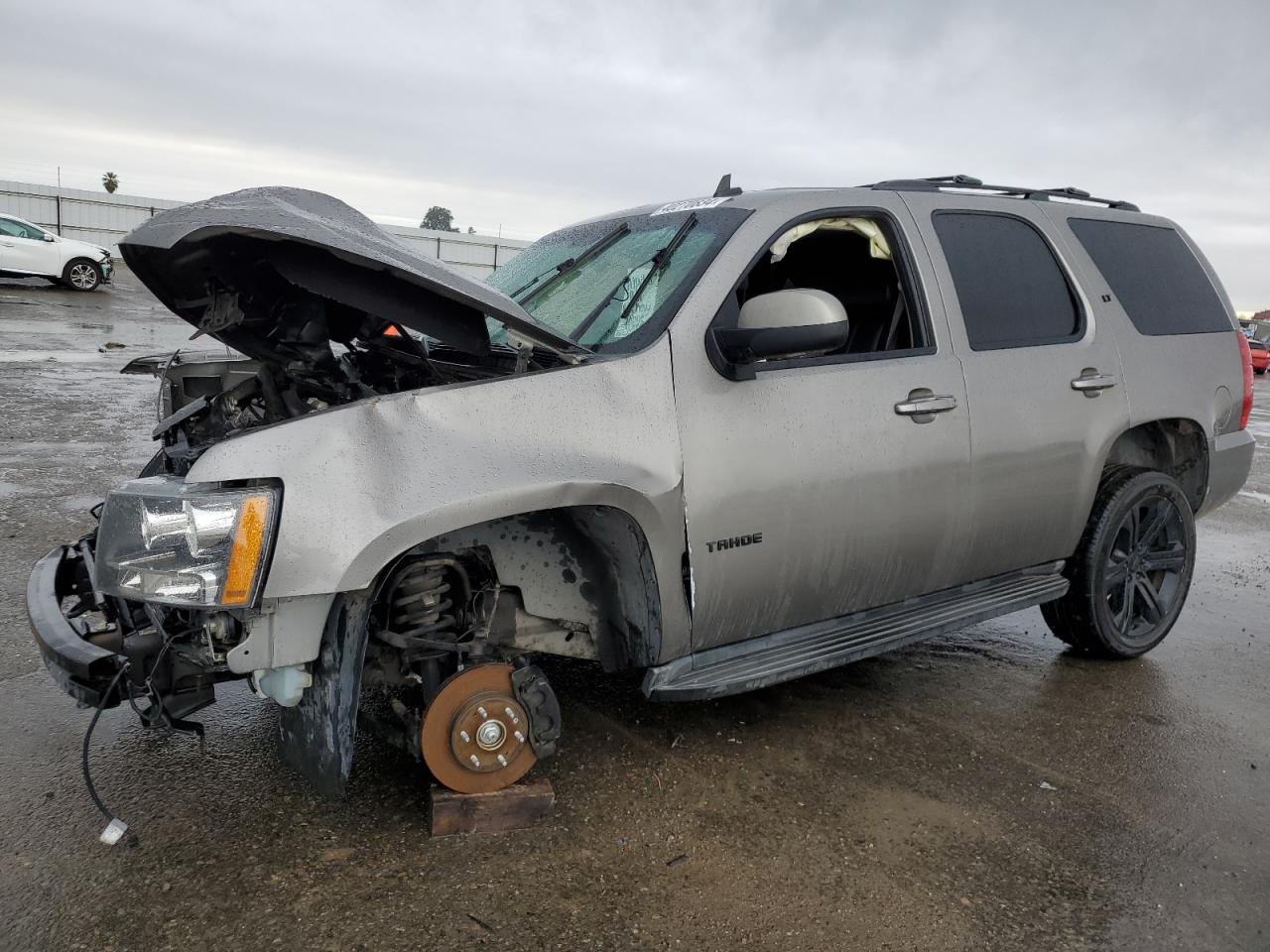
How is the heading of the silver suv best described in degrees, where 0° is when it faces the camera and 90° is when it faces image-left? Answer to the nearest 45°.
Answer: approximately 45°

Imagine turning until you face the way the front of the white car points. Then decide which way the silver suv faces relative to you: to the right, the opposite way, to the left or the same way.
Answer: the opposite way

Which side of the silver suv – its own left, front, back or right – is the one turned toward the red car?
back

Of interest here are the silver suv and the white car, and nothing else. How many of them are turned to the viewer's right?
1

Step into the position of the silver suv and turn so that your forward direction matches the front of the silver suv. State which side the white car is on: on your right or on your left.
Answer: on your right

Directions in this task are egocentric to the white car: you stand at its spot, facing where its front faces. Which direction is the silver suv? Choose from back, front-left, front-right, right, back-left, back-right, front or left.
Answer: right

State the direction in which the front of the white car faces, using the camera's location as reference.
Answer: facing to the right of the viewer

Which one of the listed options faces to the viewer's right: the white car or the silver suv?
the white car

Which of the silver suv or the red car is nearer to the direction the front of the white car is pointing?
the red car

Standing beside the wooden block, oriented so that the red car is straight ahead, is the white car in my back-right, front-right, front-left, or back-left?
front-left

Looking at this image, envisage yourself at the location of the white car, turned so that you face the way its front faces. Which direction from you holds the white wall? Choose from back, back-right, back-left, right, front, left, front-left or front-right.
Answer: left

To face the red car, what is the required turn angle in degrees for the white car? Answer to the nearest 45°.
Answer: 0° — it already faces it

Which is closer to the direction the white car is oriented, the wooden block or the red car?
the red car
